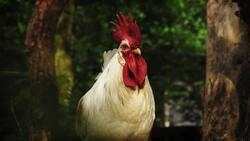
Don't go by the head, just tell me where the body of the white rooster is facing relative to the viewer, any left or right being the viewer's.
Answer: facing the viewer and to the right of the viewer

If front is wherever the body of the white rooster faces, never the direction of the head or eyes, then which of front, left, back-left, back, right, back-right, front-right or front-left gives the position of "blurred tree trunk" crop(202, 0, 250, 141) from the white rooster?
left
